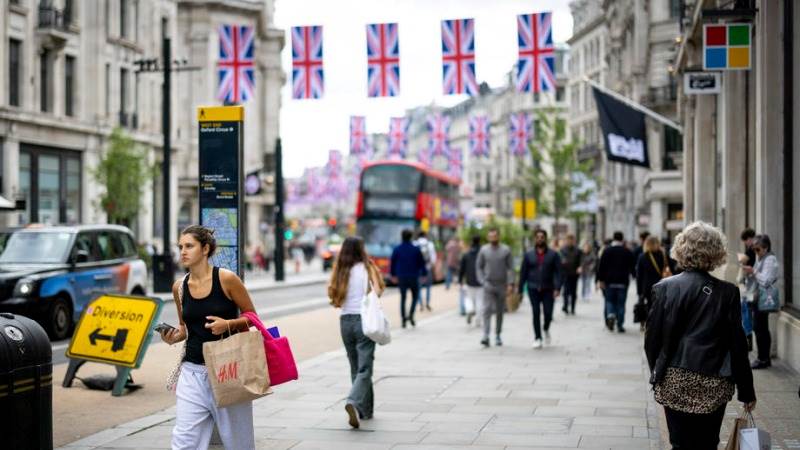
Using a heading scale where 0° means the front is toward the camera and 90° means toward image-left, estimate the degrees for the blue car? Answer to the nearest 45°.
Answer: approximately 45°

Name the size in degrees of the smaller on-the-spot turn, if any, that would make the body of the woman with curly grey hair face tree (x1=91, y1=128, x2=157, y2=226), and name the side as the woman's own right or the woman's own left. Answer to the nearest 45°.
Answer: approximately 45° to the woman's own left

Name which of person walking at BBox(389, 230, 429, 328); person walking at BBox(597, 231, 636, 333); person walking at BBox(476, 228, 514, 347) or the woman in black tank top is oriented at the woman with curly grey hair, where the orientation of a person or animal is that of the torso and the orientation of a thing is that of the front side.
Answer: person walking at BBox(476, 228, 514, 347)

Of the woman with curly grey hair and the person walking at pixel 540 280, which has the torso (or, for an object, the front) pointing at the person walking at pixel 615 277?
the woman with curly grey hair

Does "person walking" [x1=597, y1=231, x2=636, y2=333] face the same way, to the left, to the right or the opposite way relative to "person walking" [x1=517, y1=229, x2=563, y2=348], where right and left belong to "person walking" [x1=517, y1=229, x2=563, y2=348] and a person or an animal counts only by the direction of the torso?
the opposite way

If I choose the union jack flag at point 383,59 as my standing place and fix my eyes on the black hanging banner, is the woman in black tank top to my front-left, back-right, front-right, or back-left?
back-right

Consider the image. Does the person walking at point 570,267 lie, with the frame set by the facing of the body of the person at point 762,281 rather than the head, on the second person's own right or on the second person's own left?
on the second person's own right

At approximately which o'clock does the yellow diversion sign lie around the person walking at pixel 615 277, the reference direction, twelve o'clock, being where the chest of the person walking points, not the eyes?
The yellow diversion sign is roughly at 7 o'clock from the person walking.

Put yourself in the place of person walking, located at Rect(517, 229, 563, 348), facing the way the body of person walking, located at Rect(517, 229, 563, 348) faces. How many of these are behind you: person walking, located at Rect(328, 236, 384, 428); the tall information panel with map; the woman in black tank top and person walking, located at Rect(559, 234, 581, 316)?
1

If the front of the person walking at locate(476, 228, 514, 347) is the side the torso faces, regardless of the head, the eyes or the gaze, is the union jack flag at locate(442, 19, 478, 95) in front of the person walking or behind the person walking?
behind

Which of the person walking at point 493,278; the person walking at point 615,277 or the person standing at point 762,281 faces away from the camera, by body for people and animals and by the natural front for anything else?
the person walking at point 615,277
